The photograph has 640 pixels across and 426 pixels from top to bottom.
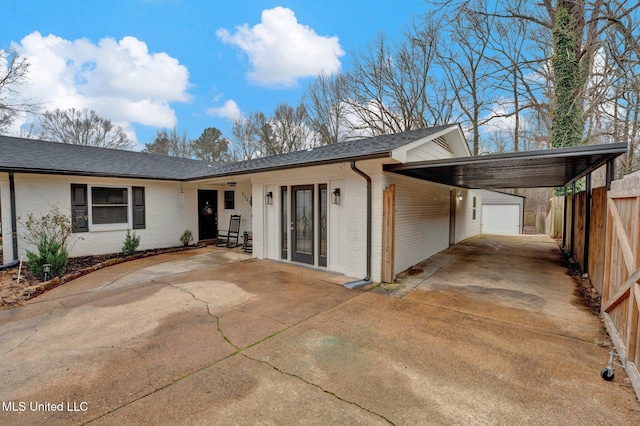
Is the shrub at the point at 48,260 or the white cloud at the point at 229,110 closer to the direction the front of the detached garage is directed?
the shrub

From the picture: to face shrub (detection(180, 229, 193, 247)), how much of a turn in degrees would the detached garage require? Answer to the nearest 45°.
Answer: approximately 45° to its right

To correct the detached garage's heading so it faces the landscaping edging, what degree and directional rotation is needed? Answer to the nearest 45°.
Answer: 0° — it already faces it

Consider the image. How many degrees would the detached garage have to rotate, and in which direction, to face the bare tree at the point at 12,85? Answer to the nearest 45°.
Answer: approximately 45° to its right

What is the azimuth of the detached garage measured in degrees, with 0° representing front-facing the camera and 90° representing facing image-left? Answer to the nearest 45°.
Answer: approximately 0°

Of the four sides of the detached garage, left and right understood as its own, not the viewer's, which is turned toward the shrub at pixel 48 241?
front

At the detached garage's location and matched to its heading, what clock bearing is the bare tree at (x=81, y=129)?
The bare tree is roughly at 2 o'clock from the detached garage.

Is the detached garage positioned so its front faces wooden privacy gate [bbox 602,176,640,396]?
yes

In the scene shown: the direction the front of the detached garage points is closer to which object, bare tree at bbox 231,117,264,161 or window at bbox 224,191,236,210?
the window

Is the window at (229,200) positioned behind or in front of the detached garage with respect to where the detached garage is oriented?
in front

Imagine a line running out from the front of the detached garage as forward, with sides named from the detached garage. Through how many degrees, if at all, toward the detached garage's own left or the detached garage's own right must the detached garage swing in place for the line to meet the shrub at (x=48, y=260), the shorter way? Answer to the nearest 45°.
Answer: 0° — it already faces it
